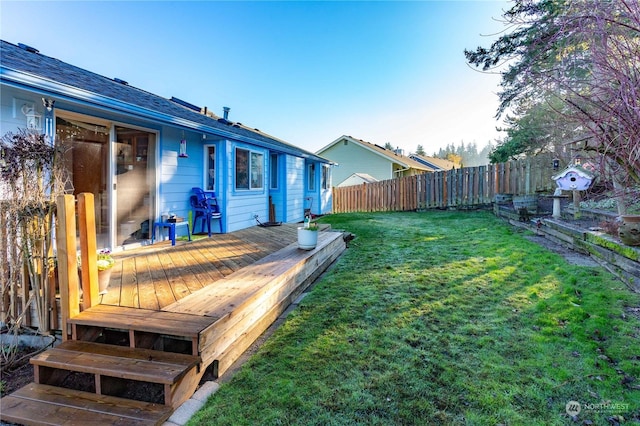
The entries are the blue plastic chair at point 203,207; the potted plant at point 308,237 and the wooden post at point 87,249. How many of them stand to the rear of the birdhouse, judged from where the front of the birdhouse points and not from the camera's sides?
0

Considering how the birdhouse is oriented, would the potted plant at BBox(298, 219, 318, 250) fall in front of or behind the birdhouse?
in front

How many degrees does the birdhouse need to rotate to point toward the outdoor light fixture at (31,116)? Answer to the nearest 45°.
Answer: approximately 45° to its right

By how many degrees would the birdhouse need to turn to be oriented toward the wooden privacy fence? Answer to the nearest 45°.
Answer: approximately 135° to its right

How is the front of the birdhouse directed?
toward the camera

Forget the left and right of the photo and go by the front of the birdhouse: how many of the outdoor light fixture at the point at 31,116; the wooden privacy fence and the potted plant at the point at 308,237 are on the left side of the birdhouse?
0

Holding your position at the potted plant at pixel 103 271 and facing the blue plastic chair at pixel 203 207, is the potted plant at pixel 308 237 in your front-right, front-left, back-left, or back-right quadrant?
front-right

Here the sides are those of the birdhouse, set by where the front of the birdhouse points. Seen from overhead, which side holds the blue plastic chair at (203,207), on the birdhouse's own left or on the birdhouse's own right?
on the birdhouse's own right

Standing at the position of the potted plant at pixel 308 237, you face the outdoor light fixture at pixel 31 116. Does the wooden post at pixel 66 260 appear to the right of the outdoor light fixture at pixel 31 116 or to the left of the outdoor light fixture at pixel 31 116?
left

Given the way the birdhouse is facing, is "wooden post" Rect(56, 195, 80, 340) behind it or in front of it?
in front

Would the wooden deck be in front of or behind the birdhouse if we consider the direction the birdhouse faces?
in front

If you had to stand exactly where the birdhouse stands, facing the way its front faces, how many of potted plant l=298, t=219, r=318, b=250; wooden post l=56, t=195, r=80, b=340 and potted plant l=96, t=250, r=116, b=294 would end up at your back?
0
